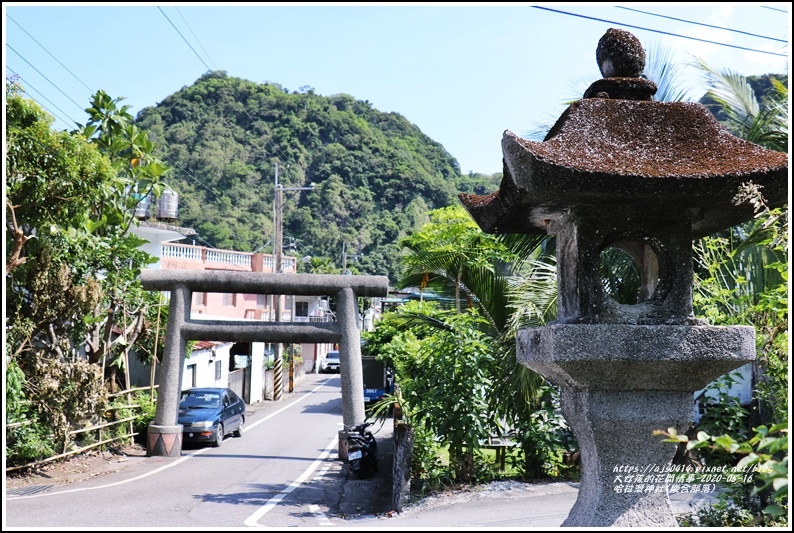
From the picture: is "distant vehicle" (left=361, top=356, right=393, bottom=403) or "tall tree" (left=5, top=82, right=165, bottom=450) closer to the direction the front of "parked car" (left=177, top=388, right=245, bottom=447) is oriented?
the tall tree

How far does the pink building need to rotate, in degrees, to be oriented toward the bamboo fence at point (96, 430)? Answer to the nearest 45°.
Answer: approximately 45° to its right

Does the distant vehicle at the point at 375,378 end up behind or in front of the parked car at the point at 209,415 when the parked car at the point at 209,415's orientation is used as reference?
behind

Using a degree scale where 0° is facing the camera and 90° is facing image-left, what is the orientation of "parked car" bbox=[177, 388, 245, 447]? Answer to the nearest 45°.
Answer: approximately 45°

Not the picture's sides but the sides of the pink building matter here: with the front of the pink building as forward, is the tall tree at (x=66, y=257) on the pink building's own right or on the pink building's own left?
on the pink building's own right

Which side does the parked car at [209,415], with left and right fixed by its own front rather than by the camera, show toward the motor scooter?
left

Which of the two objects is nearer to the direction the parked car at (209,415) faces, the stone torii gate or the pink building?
the stone torii gate

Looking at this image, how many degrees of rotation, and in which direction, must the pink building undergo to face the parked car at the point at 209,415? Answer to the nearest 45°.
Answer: approximately 45° to its right
